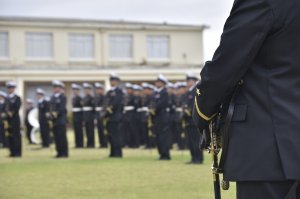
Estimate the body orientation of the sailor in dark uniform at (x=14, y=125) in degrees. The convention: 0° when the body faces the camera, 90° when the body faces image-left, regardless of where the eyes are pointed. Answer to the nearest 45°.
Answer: approximately 45°

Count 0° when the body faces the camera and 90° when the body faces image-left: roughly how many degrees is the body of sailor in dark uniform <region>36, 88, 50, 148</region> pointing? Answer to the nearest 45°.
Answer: approximately 45°

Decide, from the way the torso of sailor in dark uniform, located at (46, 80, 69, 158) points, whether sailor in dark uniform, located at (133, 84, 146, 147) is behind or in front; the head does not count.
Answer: behind

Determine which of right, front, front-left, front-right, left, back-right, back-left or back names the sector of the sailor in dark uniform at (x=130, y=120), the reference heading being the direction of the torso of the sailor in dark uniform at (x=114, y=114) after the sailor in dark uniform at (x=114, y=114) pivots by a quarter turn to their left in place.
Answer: back-left

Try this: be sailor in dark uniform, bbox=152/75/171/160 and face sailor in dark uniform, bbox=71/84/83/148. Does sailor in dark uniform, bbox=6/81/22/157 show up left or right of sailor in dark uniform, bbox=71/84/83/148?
left

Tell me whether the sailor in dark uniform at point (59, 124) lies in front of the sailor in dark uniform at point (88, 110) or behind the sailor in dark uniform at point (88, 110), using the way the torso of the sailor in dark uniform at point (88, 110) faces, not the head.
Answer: in front
